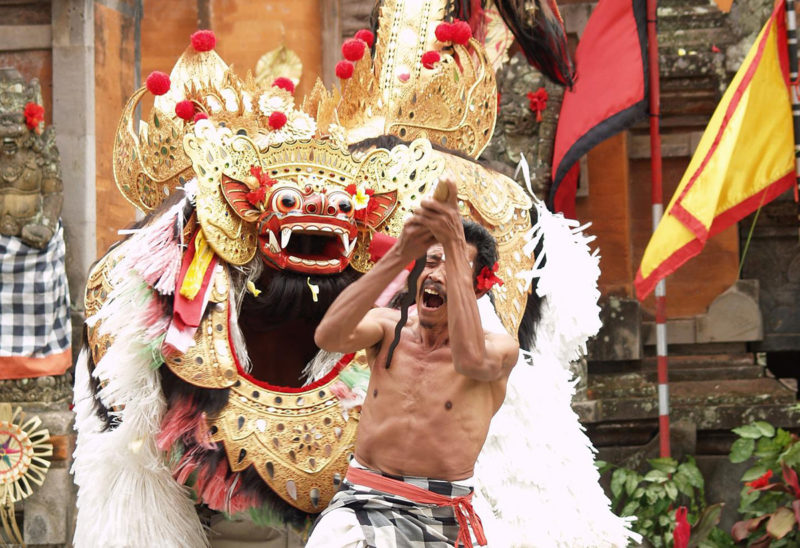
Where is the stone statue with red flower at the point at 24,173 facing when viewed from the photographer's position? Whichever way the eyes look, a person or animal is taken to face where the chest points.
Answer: facing the viewer

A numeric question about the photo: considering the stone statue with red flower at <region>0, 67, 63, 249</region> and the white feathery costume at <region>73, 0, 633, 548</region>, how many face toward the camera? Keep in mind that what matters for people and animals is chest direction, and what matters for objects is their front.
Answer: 2

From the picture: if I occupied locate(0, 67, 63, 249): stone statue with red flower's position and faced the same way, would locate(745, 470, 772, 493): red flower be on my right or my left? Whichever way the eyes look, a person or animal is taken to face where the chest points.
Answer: on my left

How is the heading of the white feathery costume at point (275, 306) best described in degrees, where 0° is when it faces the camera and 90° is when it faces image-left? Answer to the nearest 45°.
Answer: approximately 0°

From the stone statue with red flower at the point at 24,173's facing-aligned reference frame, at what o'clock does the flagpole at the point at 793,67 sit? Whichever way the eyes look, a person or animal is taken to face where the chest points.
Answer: The flagpole is roughly at 10 o'clock from the stone statue with red flower.

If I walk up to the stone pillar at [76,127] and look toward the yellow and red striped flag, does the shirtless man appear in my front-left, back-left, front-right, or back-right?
front-right

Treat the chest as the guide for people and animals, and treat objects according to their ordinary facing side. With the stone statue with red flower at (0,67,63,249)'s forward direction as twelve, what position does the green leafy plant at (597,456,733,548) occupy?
The green leafy plant is roughly at 10 o'clock from the stone statue with red flower.

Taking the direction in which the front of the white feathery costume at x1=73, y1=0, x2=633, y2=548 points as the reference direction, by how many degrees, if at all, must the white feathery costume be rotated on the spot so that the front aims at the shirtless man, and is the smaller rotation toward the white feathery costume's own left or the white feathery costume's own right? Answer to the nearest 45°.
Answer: approximately 45° to the white feathery costume's own left
